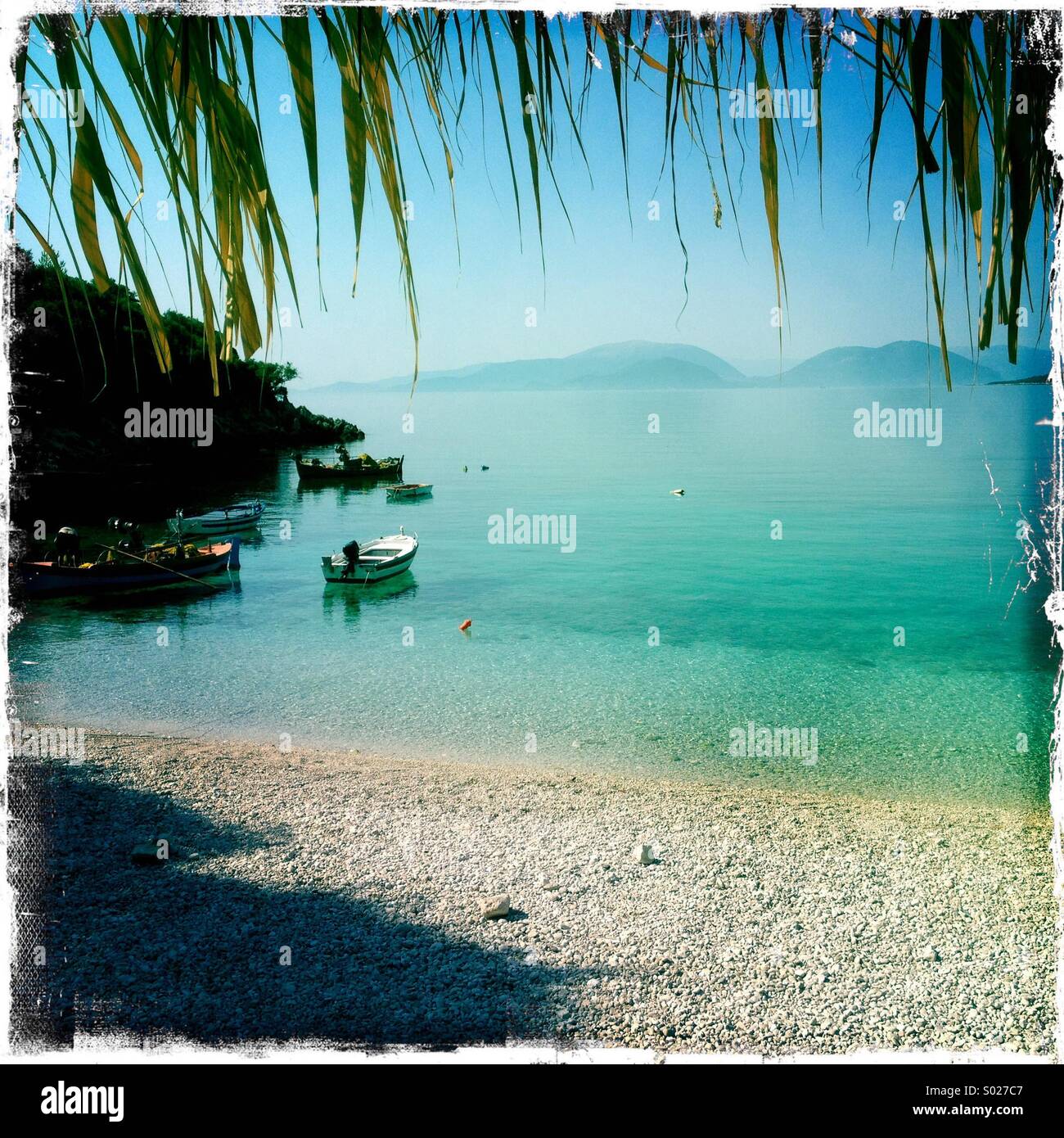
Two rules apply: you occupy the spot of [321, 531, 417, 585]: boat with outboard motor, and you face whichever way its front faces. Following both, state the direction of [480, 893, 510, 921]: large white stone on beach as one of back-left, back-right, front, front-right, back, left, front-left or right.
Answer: back-right

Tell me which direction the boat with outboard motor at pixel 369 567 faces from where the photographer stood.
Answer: facing away from the viewer and to the right of the viewer

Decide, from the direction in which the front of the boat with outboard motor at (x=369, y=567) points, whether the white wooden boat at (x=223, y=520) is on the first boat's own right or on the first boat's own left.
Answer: on the first boat's own left
